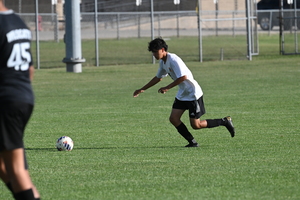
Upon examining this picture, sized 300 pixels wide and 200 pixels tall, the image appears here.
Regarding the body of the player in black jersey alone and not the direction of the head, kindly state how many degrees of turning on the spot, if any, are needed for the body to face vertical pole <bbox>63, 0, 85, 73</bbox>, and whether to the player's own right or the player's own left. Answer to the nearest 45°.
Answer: approximately 45° to the player's own right

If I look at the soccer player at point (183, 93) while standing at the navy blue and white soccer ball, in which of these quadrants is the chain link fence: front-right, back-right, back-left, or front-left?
front-left

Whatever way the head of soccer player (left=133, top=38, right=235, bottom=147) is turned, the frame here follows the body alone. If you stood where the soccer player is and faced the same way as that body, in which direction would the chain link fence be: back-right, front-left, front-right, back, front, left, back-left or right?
right

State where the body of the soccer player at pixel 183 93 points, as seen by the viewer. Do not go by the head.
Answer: to the viewer's left

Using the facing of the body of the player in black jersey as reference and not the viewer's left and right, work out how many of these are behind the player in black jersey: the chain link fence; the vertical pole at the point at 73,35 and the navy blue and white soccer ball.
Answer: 0

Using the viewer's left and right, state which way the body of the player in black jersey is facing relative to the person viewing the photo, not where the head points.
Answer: facing away from the viewer and to the left of the viewer

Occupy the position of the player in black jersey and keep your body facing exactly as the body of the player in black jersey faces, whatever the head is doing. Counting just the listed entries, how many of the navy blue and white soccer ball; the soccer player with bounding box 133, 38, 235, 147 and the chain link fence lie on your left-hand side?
0

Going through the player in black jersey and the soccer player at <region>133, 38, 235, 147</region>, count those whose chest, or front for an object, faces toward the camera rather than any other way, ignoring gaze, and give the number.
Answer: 0

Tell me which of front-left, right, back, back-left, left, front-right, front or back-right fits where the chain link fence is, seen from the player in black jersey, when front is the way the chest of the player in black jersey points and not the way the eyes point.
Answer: front-right
